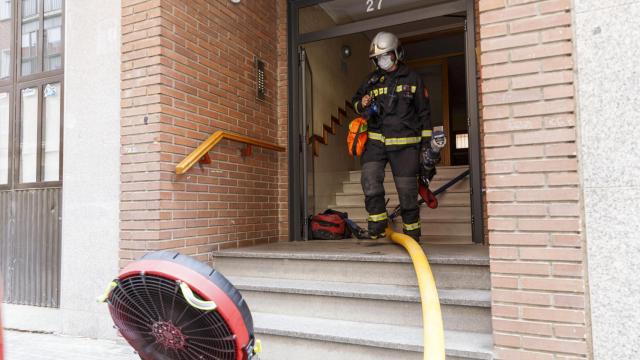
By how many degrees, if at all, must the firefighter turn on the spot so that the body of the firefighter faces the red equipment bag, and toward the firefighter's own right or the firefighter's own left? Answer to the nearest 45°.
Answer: approximately 135° to the firefighter's own right

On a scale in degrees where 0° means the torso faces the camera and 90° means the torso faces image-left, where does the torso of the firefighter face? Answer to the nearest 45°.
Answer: approximately 0°

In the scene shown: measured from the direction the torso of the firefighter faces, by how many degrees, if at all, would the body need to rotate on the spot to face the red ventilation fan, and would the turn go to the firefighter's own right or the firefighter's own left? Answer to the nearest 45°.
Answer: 0° — they already face it

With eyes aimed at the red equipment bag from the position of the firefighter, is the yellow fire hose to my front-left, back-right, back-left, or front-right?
back-left

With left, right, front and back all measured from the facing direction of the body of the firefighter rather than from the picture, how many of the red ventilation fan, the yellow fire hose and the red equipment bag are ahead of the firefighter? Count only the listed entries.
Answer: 2

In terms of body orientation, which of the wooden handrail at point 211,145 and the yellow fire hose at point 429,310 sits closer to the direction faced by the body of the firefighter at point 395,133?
the yellow fire hose

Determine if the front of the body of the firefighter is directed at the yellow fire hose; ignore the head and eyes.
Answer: yes

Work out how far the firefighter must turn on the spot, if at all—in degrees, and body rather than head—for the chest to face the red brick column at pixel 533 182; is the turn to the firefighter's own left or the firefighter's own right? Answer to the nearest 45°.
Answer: approximately 45° to the firefighter's own left

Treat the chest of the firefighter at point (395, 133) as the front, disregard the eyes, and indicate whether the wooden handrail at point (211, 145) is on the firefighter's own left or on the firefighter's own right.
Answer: on the firefighter's own right
